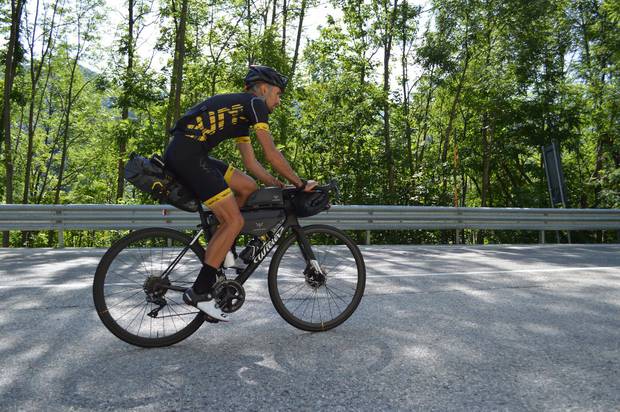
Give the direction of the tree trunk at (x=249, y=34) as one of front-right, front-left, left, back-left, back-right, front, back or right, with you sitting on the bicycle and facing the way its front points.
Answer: left

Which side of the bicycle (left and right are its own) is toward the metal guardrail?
left

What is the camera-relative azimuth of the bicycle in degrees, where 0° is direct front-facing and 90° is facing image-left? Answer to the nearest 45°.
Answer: approximately 270°

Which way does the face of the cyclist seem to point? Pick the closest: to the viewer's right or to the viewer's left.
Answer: to the viewer's right

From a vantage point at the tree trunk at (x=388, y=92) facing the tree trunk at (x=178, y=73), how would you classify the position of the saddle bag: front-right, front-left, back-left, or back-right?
front-left

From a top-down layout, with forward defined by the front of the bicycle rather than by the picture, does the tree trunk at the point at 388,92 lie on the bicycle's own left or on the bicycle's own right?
on the bicycle's own left
